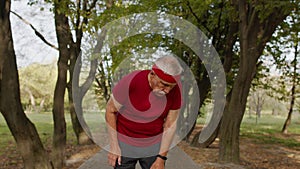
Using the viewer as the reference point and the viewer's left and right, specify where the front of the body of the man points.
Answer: facing the viewer and to the right of the viewer

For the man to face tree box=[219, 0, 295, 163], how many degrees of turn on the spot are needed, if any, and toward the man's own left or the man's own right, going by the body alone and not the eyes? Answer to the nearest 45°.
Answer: approximately 135° to the man's own left
